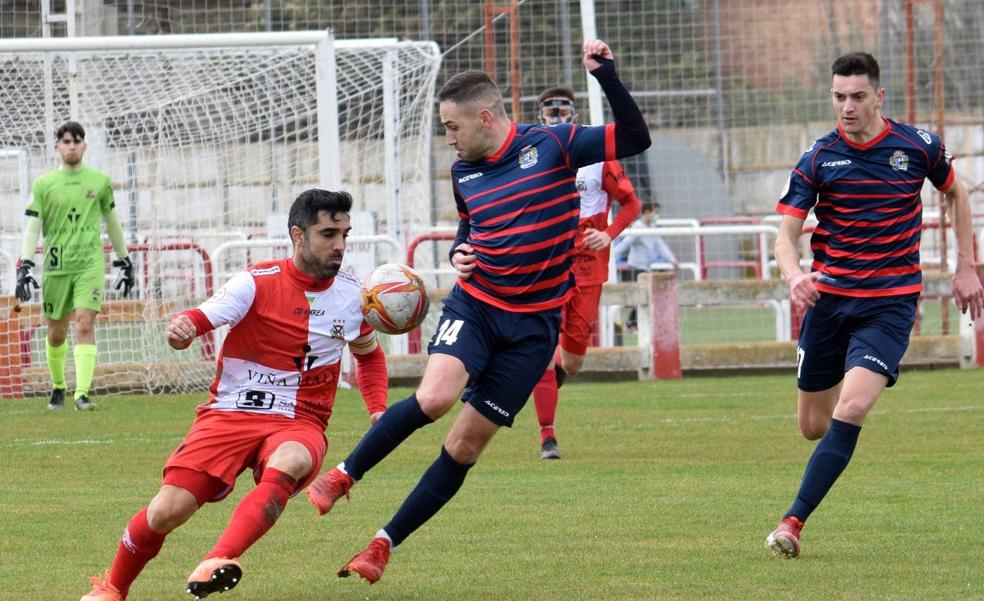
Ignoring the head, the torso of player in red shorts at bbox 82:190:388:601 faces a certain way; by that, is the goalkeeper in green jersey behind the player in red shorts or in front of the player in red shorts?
behind

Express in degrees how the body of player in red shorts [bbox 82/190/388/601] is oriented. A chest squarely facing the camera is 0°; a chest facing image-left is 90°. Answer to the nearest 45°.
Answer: approximately 315°

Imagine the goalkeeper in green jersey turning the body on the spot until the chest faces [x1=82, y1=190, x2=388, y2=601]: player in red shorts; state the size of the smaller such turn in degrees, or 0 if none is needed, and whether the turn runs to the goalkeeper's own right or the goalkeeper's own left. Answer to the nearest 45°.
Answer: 0° — they already face them

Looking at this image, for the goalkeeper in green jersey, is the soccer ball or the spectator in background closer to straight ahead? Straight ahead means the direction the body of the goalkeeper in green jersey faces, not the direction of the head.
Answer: the soccer ball

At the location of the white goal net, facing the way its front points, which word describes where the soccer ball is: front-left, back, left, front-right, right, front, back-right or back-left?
front-left

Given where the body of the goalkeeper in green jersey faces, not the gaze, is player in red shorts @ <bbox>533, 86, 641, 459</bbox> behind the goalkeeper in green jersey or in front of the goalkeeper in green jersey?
in front

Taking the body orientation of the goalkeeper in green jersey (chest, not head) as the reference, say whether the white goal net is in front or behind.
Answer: behind

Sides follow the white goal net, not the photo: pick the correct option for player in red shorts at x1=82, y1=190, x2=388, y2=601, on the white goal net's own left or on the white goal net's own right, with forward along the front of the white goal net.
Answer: on the white goal net's own left
